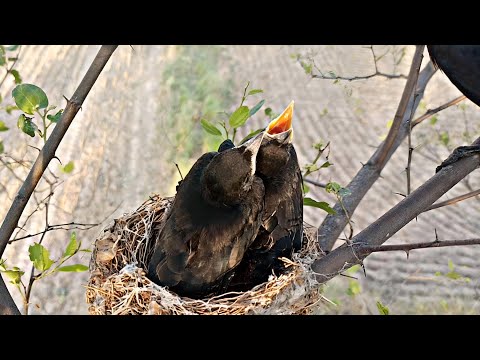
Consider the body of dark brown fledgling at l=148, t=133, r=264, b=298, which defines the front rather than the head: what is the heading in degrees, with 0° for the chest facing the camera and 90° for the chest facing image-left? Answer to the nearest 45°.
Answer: approximately 225°
